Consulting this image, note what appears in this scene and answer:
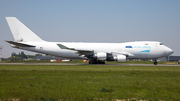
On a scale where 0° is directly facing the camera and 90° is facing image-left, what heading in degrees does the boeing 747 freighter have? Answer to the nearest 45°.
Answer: approximately 270°
